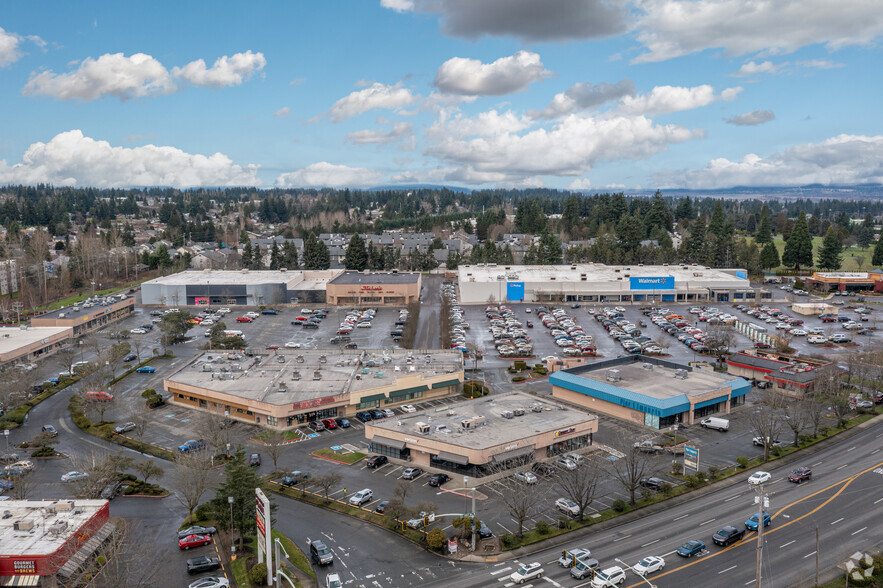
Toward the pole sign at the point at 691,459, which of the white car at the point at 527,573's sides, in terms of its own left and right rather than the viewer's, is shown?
back

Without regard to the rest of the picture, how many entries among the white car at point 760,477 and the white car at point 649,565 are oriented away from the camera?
0

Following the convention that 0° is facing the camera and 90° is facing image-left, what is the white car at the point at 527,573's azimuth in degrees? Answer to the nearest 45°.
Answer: approximately 45°

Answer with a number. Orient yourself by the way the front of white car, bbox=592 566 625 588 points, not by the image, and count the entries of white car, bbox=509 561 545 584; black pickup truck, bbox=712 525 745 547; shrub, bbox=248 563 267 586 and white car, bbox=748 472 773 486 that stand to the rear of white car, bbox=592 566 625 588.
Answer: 2

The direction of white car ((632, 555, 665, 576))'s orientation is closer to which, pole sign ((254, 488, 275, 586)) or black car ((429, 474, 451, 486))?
the pole sign

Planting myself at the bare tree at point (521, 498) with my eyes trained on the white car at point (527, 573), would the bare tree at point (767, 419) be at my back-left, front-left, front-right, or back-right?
back-left

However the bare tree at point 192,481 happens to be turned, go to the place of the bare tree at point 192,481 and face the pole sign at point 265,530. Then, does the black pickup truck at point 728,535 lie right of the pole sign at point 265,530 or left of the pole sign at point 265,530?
left

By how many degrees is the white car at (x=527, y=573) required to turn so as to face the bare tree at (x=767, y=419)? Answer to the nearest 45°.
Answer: approximately 180°

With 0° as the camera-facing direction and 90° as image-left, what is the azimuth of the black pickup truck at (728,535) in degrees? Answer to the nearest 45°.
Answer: approximately 45°

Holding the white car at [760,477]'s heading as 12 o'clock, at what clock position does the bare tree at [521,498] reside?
The bare tree is roughly at 12 o'clock from the white car.

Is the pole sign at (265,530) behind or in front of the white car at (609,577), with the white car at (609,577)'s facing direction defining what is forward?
in front

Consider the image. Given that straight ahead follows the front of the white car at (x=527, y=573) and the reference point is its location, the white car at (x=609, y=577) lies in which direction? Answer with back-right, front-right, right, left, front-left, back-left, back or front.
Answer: back-left

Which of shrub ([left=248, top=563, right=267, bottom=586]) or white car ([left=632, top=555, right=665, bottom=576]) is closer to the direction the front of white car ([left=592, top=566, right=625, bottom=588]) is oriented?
the shrub

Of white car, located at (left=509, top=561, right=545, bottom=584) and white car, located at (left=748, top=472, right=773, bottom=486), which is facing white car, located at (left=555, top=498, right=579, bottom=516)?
white car, located at (left=748, top=472, right=773, bottom=486)
